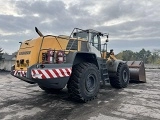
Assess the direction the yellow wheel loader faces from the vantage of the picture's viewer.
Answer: facing away from the viewer and to the right of the viewer
